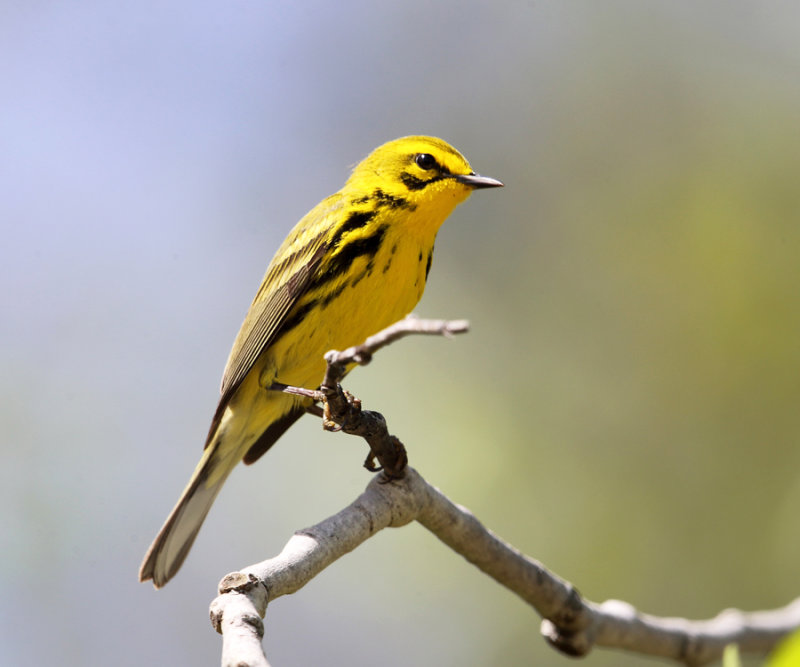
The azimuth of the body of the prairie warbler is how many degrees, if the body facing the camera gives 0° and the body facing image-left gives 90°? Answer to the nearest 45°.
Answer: approximately 270°
